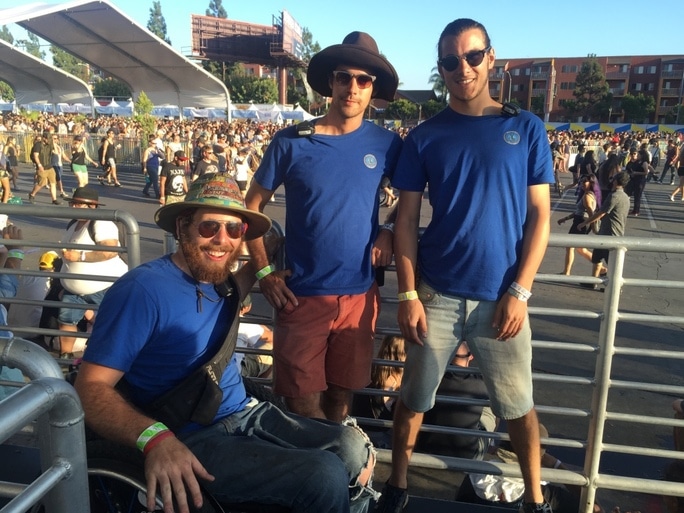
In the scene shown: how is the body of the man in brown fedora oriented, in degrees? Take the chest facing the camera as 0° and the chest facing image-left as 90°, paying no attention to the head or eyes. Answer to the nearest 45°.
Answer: approximately 0°

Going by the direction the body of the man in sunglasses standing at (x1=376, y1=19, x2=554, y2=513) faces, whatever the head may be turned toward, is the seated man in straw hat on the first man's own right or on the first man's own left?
on the first man's own right

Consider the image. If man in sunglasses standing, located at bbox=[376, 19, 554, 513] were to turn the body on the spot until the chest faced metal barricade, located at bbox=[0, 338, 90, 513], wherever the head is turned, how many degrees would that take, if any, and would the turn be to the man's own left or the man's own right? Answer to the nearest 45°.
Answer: approximately 45° to the man's own right

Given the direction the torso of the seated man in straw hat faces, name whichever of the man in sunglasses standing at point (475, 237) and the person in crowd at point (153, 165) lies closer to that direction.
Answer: the man in sunglasses standing

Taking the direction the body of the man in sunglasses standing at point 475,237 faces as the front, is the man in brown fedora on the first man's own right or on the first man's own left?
on the first man's own right

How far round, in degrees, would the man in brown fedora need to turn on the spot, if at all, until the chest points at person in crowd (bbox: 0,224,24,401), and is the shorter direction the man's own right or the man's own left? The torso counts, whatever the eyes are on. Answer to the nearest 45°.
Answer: approximately 135° to the man's own right

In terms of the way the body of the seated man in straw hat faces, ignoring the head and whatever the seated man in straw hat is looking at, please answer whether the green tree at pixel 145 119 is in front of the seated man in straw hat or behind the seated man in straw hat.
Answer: behind
